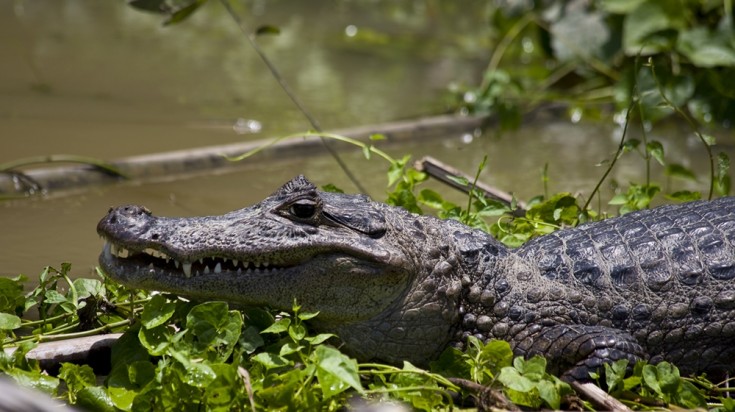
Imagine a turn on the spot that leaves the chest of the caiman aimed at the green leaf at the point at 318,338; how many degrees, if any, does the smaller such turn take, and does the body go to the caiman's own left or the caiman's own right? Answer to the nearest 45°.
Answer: approximately 45° to the caiman's own left

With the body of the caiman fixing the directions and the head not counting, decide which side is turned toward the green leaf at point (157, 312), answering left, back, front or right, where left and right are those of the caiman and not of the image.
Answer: front

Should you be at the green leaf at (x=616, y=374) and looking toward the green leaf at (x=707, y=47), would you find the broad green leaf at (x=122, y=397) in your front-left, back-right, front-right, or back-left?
back-left

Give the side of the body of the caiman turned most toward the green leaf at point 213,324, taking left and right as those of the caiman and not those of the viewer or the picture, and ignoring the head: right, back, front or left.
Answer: front

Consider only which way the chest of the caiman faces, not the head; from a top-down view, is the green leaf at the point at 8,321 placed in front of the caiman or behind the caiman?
in front

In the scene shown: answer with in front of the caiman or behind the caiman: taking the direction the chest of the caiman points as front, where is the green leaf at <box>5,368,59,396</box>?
in front

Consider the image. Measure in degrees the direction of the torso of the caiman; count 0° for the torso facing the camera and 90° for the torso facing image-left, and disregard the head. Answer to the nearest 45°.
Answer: approximately 90°

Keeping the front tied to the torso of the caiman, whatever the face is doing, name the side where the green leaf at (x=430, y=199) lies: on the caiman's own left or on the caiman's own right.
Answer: on the caiman's own right
